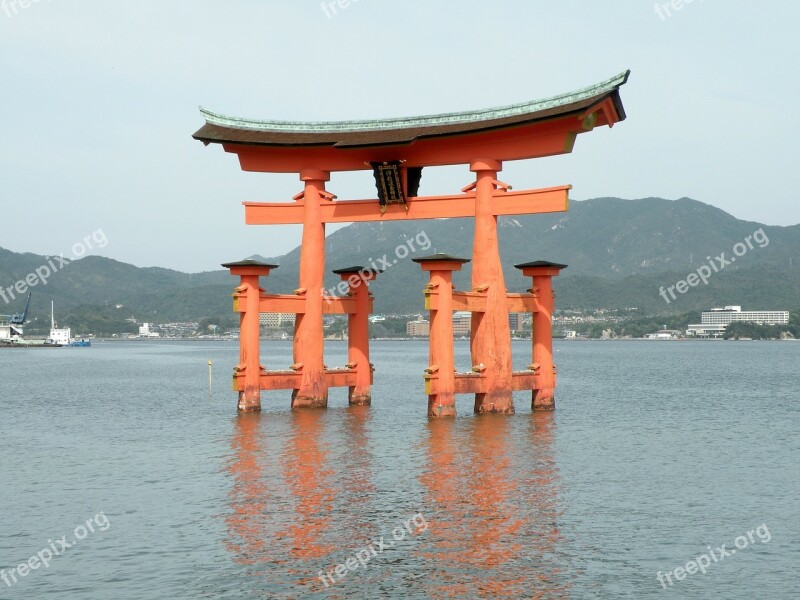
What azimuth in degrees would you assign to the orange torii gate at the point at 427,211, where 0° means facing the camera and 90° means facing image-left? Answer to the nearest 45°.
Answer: approximately 45°
